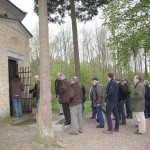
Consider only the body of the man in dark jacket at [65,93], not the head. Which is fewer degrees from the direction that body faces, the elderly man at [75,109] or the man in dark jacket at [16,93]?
the man in dark jacket

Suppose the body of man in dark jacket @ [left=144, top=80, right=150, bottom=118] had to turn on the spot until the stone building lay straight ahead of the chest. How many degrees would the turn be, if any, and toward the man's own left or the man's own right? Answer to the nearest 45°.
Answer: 0° — they already face it

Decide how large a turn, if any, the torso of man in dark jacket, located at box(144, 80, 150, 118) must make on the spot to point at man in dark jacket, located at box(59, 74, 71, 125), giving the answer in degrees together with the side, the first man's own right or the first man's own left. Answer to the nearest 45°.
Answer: approximately 45° to the first man's own left

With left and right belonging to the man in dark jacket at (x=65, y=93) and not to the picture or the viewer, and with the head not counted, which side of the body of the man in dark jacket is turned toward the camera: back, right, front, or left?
left

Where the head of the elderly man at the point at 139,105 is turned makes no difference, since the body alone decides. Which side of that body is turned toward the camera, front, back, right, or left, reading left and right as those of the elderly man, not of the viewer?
left

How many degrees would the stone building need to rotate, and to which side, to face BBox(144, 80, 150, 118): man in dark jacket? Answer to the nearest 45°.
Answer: approximately 45° to its left

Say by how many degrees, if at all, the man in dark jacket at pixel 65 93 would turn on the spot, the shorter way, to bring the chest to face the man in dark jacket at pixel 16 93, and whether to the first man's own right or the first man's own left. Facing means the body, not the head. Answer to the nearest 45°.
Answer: approximately 45° to the first man's own right

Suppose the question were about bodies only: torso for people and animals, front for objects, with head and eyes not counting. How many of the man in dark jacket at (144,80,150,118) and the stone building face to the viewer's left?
1

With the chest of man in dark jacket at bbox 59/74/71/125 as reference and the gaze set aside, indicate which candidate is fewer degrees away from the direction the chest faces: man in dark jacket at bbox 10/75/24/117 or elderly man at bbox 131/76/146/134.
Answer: the man in dark jacket

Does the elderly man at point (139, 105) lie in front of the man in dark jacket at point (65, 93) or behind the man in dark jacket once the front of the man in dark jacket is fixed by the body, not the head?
behind

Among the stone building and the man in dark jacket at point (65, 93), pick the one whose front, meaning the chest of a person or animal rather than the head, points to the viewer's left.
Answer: the man in dark jacket

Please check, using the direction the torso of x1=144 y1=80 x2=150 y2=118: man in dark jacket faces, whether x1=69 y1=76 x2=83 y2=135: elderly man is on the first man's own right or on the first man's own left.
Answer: on the first man's own left

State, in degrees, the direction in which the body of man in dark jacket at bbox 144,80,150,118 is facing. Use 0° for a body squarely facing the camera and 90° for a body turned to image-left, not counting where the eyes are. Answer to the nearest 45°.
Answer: approximately 90°

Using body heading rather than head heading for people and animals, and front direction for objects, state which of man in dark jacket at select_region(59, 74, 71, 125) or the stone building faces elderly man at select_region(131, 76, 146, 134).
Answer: the stone building
